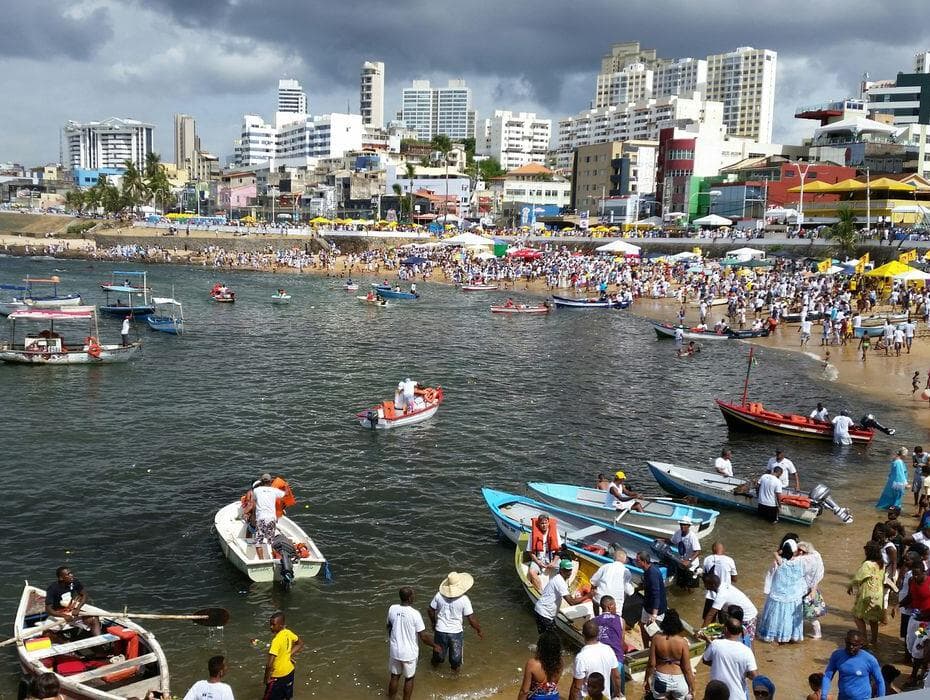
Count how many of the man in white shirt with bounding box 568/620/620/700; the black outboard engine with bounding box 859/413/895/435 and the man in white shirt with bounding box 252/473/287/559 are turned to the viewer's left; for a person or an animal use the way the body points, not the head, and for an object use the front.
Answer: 1

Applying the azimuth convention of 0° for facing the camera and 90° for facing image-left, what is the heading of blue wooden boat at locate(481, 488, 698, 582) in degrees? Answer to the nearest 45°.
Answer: approximately 135°

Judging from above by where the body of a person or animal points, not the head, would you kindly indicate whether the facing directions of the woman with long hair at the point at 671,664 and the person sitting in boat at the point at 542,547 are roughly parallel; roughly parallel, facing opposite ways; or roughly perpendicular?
roughly parallel, facing opposite ways

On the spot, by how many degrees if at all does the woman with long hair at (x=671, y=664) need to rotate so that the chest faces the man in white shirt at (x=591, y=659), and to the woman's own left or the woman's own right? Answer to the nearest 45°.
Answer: approximately 135° to the woman's own left

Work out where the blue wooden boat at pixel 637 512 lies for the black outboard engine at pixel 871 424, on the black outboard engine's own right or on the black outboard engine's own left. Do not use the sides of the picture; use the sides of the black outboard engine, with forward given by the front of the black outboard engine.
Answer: on the black outboard engine's own left

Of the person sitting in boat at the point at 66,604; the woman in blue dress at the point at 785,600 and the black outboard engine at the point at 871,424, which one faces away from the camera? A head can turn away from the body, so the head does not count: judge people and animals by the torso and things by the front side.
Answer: the woman in blue dress

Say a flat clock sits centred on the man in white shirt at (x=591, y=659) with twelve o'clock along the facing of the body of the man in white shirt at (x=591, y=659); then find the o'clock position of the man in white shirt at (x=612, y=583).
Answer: the man in white shirt at (x=612, y=583) is roughly at 12 o'clock from the man in white shirt at (x=591, y=659).

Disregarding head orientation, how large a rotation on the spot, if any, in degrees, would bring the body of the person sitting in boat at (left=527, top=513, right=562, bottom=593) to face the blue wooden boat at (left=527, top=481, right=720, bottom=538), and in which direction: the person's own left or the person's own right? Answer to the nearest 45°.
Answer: approximately 135° to the person's own left

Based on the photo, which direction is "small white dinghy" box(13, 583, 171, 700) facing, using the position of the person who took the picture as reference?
facing away from the viewer and to the left of the viewer

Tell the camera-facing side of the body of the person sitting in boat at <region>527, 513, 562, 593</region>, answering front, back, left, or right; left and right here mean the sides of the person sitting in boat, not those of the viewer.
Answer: front

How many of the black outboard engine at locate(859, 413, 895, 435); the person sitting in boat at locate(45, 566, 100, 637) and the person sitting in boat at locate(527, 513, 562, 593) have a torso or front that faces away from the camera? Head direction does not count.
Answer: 0

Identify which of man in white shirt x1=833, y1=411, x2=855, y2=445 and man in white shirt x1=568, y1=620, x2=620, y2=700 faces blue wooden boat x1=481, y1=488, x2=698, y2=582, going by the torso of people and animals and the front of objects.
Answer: man in white shirt x1=568, y1=620, x2=620, y2=700

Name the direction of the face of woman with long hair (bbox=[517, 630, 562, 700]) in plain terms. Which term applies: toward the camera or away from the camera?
away from the camera

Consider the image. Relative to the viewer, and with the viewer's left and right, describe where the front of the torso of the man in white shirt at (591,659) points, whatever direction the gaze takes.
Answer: facing away from the viewer

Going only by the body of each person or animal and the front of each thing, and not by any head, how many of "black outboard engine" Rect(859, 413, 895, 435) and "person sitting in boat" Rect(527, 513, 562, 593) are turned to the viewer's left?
1

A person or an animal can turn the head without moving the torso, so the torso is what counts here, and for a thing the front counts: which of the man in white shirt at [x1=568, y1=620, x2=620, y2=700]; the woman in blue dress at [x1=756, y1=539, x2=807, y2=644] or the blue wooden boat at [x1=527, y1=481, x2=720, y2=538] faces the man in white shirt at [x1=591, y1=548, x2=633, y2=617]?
the man in white shirt at [x1=568, y1=620, x2=620, y2=700]

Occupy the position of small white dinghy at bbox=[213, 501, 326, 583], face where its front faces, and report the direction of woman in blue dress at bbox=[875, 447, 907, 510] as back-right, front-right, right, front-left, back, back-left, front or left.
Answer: back-right

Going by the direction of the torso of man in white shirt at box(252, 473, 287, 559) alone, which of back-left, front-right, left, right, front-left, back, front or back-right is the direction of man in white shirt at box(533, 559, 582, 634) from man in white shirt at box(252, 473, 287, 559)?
back-right

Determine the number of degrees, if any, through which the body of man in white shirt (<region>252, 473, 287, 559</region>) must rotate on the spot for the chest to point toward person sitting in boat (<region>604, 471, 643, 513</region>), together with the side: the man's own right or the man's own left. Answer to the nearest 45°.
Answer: approximately 90° to the man's own right

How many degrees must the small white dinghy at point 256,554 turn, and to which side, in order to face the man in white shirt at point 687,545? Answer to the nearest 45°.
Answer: approximately 135° to its right

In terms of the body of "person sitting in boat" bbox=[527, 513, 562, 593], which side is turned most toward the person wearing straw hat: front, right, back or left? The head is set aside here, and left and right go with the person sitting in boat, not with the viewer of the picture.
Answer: front
